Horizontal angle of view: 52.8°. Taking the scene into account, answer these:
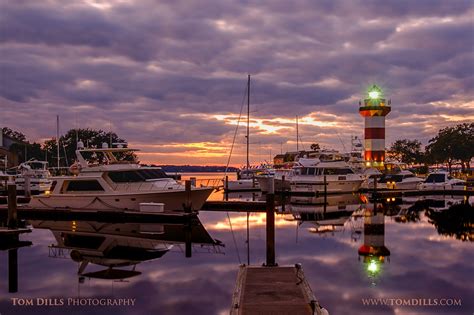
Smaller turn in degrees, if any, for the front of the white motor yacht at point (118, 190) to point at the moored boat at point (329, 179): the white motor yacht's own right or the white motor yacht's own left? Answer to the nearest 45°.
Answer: approximately 45° to the white motor yacht's own left

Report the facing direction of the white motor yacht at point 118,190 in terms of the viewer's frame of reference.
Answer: facing to the right of the viewer

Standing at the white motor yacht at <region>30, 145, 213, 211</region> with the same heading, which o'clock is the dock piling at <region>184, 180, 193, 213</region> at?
The dock piling is roughly at 1 o'clock from the white motor yacht.
